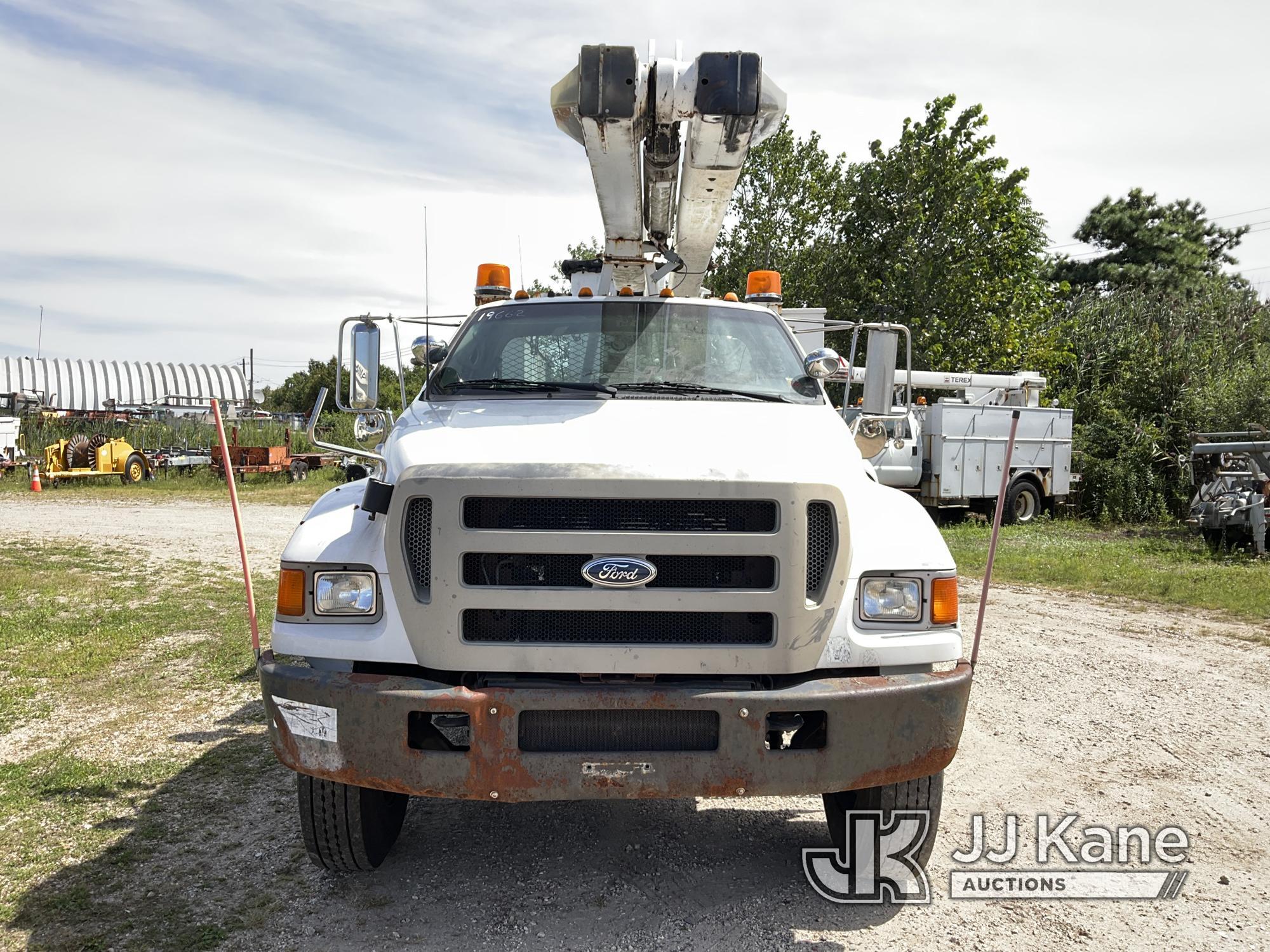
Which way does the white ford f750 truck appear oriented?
toward the camera

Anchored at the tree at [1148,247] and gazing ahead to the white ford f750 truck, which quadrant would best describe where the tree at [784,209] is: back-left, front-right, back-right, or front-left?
front-right

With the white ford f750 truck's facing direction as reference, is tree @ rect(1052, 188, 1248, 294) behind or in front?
behind

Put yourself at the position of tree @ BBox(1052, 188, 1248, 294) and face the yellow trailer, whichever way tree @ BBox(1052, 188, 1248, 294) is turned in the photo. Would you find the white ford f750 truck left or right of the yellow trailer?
left

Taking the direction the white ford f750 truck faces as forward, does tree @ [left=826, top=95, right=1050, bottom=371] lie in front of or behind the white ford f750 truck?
behind

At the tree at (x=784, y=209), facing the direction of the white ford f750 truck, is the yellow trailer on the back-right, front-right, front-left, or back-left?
front-right

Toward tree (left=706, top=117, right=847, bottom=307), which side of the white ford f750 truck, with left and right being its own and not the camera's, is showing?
back
